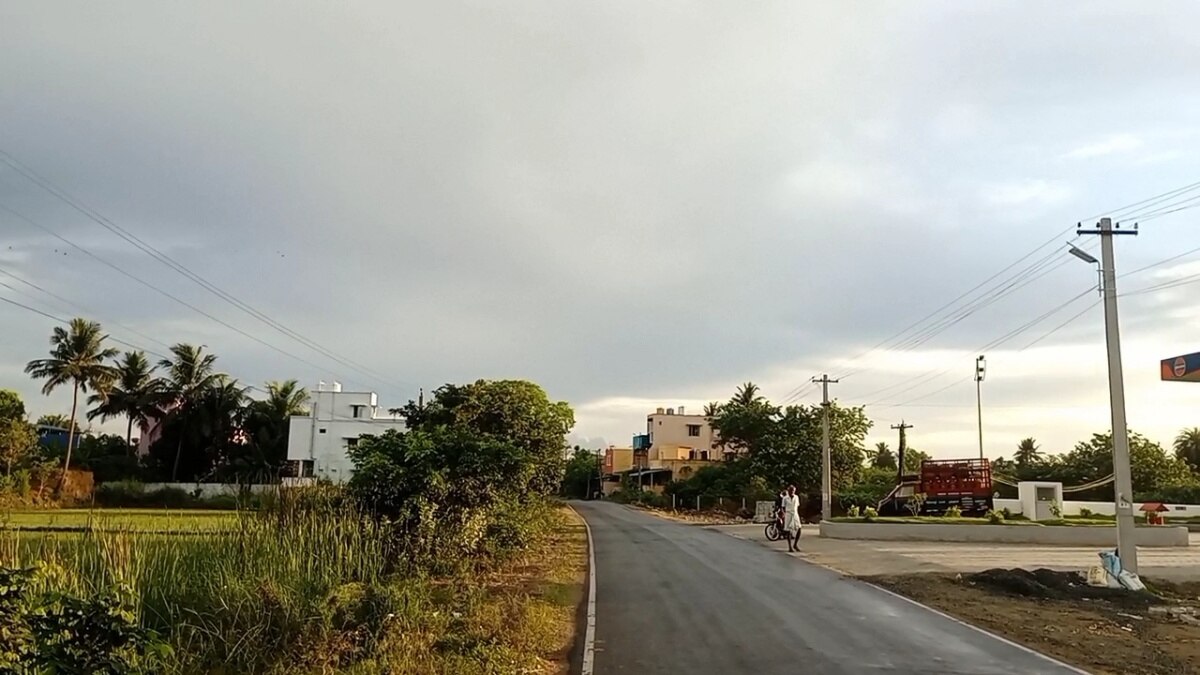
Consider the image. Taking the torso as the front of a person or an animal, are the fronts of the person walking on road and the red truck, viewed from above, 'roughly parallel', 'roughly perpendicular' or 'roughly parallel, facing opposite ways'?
roughly perpendicular

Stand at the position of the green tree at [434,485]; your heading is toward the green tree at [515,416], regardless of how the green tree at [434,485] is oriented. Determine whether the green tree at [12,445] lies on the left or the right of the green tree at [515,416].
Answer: left

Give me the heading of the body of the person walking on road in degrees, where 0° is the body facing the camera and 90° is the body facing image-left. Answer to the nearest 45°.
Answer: approximately 0°

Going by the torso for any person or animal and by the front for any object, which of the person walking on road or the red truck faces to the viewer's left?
the red truck

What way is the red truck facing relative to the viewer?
to the viewer's left

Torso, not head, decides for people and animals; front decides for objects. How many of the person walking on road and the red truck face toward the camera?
1

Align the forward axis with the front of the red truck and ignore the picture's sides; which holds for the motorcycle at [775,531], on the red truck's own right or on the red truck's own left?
on the red truck's own left

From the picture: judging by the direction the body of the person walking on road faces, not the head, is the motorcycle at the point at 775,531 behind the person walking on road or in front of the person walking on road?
behind

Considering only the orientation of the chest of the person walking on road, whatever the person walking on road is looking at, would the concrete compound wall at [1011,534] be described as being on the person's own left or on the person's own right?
on the person's own left
